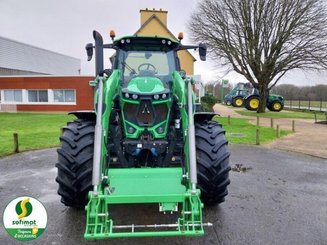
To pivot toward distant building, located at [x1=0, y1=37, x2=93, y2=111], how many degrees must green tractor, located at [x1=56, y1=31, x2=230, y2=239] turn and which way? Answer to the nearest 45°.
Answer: approximately 180°

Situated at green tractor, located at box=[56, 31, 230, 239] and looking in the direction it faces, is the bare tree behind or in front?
behind

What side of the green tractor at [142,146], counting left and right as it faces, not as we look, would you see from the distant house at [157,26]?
back

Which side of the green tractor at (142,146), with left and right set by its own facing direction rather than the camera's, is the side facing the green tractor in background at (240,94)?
back

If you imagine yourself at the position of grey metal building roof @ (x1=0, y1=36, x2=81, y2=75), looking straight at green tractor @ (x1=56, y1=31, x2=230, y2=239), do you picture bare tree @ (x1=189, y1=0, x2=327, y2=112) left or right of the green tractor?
left

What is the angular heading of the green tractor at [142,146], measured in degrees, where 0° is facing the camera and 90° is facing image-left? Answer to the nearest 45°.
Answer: approximately 0°

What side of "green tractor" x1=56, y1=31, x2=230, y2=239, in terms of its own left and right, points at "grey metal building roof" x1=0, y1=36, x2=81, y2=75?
back
